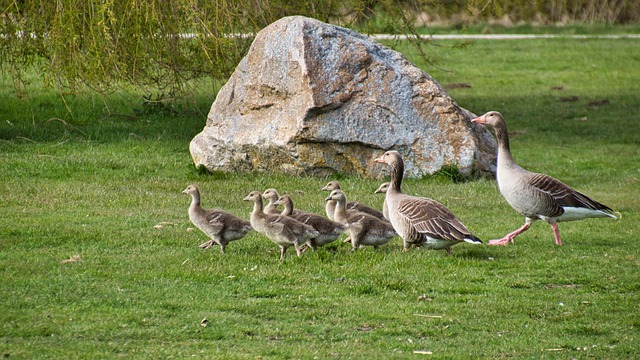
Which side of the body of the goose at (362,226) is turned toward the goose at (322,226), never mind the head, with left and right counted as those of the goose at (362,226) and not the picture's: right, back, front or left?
front

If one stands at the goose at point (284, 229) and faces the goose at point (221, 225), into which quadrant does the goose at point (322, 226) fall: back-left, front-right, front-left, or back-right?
back-right

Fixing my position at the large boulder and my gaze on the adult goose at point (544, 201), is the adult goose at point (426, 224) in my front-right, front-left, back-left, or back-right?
front-right

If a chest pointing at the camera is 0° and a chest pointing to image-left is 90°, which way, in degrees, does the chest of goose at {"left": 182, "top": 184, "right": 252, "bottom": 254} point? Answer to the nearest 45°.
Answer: approximately 90°

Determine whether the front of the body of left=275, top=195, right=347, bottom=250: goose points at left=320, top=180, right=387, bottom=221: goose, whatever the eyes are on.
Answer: no

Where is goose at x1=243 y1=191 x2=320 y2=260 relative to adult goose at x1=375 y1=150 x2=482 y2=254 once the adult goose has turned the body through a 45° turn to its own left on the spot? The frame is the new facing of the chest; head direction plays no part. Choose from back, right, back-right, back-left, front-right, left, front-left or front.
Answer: front-right

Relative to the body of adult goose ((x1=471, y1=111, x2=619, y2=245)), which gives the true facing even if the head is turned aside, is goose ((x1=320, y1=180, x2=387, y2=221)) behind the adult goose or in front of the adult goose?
in front

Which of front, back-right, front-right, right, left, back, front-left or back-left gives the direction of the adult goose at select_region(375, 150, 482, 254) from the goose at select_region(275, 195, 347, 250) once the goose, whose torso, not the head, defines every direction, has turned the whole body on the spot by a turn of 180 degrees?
front

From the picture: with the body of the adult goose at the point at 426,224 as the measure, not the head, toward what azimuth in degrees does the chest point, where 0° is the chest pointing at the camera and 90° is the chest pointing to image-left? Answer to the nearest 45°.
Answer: approximately 90°

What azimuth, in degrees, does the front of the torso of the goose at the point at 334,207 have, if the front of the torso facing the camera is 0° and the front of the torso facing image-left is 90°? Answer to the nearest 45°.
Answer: approximately 90°

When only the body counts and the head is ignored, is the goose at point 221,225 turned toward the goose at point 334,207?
no

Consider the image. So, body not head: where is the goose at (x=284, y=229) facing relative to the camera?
to the viewer's left

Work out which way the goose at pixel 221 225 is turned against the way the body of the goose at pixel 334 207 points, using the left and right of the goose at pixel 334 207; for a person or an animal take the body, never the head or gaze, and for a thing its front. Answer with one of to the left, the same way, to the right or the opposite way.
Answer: the same way

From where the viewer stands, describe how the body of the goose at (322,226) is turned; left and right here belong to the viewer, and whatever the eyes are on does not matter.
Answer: facing to the left of the viewer

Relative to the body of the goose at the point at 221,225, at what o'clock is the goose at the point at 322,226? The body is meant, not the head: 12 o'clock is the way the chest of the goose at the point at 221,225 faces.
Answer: the goose at the point at 322,226 is roughly at 6 o'clock from the goose at the point at 221,225.

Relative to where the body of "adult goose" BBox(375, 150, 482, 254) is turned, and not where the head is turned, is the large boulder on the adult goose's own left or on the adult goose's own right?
on the adult goose's own right

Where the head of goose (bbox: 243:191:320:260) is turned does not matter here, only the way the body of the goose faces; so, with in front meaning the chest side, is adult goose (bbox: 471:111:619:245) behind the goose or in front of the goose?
behind
